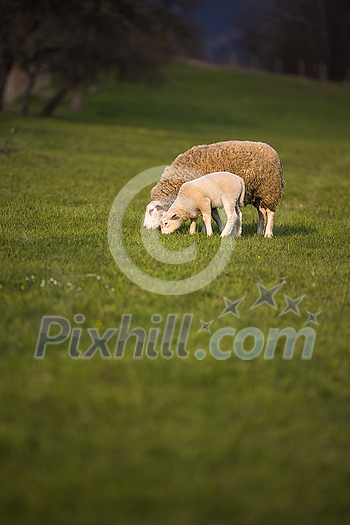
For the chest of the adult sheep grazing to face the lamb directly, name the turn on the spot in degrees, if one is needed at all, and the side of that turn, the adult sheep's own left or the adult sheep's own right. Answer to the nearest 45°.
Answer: approximately 90° to the adult sheep's own left

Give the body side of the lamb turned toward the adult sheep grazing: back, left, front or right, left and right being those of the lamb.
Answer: right

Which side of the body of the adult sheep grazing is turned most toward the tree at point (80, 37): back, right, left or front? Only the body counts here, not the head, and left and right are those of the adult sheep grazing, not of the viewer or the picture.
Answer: right

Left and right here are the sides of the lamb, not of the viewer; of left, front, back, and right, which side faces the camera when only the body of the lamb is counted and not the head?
left

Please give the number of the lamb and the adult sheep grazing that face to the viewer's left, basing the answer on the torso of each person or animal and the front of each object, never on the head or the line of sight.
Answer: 2

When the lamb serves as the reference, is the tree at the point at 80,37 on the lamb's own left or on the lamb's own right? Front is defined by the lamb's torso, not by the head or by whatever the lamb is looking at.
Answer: on the lamb's own right

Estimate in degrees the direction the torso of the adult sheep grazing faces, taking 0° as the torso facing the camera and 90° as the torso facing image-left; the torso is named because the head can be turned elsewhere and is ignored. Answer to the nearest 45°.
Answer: approximately 90°
